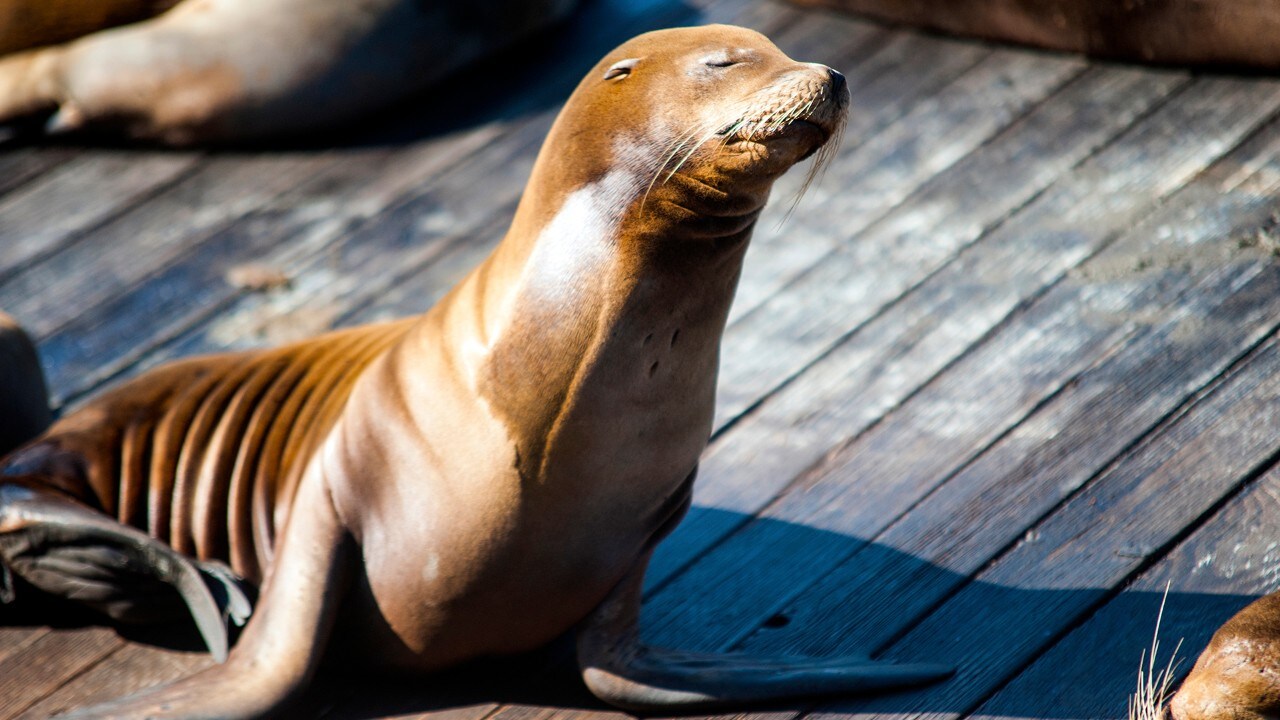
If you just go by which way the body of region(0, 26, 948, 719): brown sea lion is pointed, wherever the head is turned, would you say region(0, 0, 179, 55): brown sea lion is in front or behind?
behind

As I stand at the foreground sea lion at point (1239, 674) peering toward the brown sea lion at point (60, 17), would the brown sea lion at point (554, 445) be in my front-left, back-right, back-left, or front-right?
front-left

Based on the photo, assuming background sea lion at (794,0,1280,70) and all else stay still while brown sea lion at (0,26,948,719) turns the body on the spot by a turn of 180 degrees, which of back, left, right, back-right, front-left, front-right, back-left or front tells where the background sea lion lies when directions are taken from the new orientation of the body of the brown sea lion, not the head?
right

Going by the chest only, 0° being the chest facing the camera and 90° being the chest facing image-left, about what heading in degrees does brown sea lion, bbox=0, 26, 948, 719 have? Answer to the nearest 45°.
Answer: approximately 315°

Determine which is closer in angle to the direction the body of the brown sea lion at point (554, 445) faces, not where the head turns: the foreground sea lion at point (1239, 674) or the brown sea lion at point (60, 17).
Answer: the foreground sea lion

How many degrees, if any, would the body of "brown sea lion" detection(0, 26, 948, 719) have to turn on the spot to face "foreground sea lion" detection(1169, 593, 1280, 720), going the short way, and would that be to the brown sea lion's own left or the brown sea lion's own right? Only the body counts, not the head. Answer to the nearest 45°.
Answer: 0° — it already faces it
